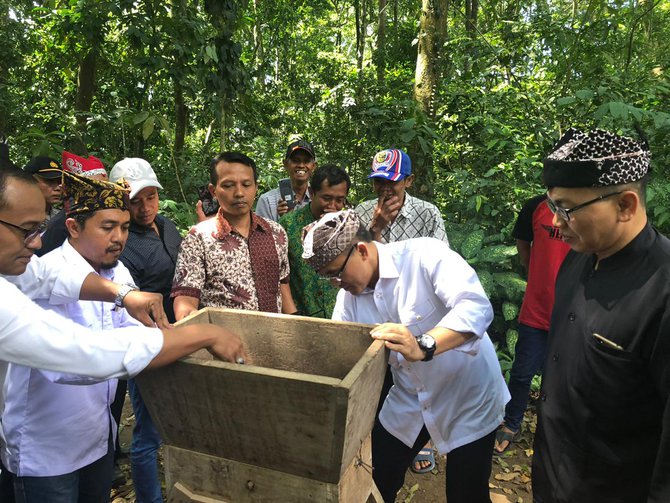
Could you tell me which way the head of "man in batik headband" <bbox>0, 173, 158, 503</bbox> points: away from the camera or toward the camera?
toward the camera

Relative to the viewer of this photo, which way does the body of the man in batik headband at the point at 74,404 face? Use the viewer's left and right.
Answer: facing the viewer and to the right of the viewer

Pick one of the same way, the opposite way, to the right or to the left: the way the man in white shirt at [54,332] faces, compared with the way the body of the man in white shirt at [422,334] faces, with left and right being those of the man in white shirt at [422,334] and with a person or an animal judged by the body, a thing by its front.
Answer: the opposite way

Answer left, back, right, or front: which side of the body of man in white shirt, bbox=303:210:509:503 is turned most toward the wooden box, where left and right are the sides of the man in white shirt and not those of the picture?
front

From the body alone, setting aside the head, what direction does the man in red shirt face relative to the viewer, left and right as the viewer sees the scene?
facing the viewer

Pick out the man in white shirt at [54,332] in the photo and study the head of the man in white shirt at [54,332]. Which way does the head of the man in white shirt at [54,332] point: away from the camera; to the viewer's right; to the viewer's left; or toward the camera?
to the viewer's right

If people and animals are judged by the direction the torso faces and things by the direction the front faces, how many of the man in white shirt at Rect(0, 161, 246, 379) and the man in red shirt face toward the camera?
1

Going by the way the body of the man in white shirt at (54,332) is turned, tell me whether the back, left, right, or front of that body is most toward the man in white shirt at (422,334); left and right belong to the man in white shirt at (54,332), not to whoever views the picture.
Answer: front

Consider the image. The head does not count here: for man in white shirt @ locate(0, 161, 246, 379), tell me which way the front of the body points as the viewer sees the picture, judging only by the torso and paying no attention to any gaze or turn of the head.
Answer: to the viewer's right

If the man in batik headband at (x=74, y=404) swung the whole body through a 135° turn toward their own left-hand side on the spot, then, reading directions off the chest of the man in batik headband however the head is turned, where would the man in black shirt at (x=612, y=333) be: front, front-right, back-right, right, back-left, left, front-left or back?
back-right

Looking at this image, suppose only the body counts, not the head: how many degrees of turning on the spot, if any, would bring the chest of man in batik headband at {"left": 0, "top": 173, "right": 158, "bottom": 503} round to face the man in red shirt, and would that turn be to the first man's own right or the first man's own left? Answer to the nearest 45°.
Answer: approximately 45° to the first man's own left

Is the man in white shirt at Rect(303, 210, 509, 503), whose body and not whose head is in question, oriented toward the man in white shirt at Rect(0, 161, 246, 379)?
yes

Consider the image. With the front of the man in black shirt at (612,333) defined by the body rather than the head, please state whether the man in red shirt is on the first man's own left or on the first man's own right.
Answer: on the first man's own right

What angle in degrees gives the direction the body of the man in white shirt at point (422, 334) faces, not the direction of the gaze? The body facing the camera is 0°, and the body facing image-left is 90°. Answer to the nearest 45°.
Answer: approximately 45°
